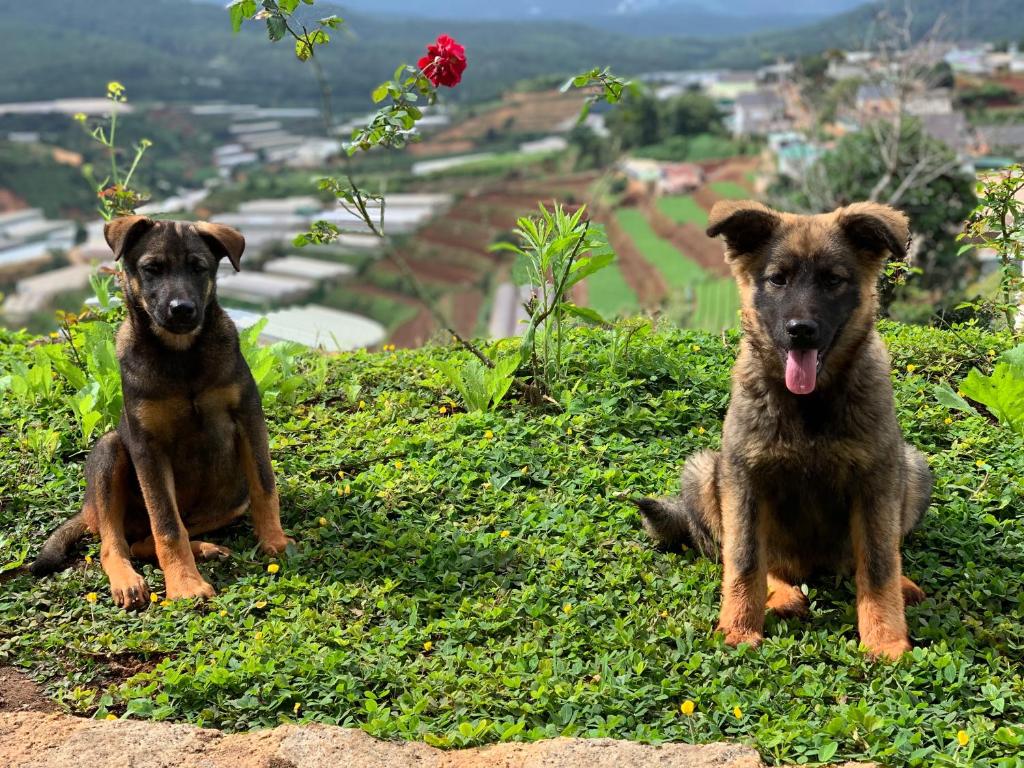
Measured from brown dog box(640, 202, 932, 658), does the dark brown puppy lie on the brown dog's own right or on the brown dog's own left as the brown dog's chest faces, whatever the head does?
on the brown dog's own right

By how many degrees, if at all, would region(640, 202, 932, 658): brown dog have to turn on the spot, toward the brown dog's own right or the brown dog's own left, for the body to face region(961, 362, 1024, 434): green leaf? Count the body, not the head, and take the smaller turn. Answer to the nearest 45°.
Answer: approximately 135° to the brown dog's own left

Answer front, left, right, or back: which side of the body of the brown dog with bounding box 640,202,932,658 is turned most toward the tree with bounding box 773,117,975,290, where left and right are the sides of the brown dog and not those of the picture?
back

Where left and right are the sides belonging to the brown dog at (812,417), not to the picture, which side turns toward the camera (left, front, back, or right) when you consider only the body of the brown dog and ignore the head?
front

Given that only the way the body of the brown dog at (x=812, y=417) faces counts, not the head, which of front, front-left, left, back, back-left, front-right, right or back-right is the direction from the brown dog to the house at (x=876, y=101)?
back

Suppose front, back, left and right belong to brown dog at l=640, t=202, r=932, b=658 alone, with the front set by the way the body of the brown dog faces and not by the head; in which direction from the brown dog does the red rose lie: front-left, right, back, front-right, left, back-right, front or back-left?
back-right
